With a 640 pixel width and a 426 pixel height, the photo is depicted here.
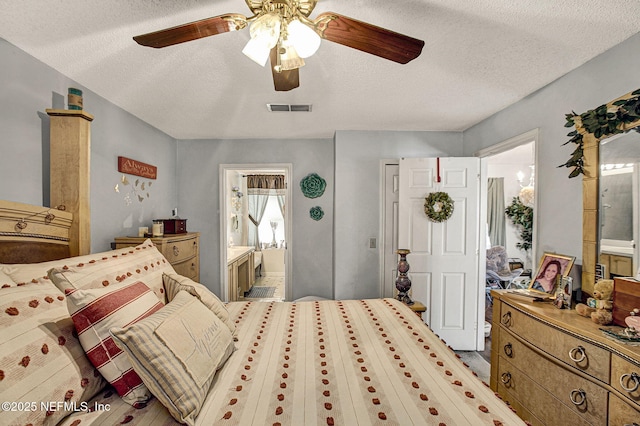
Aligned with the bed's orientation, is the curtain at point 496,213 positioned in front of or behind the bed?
in front

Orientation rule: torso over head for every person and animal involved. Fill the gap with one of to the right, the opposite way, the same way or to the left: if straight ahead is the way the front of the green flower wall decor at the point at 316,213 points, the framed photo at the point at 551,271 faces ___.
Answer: to the right

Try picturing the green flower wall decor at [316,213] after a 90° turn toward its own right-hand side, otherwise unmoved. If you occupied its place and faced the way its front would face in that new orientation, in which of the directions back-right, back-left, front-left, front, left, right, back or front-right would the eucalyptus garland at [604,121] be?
back-left

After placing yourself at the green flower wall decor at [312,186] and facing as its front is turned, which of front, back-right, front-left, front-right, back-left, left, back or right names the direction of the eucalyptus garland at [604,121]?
front-left

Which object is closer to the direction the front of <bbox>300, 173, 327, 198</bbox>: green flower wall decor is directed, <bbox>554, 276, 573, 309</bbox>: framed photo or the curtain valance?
the framed photo

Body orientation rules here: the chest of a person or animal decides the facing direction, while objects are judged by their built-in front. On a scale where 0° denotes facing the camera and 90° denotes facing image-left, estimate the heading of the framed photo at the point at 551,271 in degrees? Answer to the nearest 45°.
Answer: approximately 45°

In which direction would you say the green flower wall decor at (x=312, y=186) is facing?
toward the camera

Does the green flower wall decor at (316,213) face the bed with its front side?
yes

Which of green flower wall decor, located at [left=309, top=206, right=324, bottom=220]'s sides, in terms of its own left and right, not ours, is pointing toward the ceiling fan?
front

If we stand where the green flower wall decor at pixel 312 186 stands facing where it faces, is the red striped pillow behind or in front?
in front

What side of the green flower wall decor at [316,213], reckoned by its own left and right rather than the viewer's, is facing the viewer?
front

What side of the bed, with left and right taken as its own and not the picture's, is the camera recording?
right

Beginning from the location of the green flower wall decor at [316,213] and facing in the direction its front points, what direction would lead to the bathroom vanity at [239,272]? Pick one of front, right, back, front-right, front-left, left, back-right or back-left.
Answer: back-right
